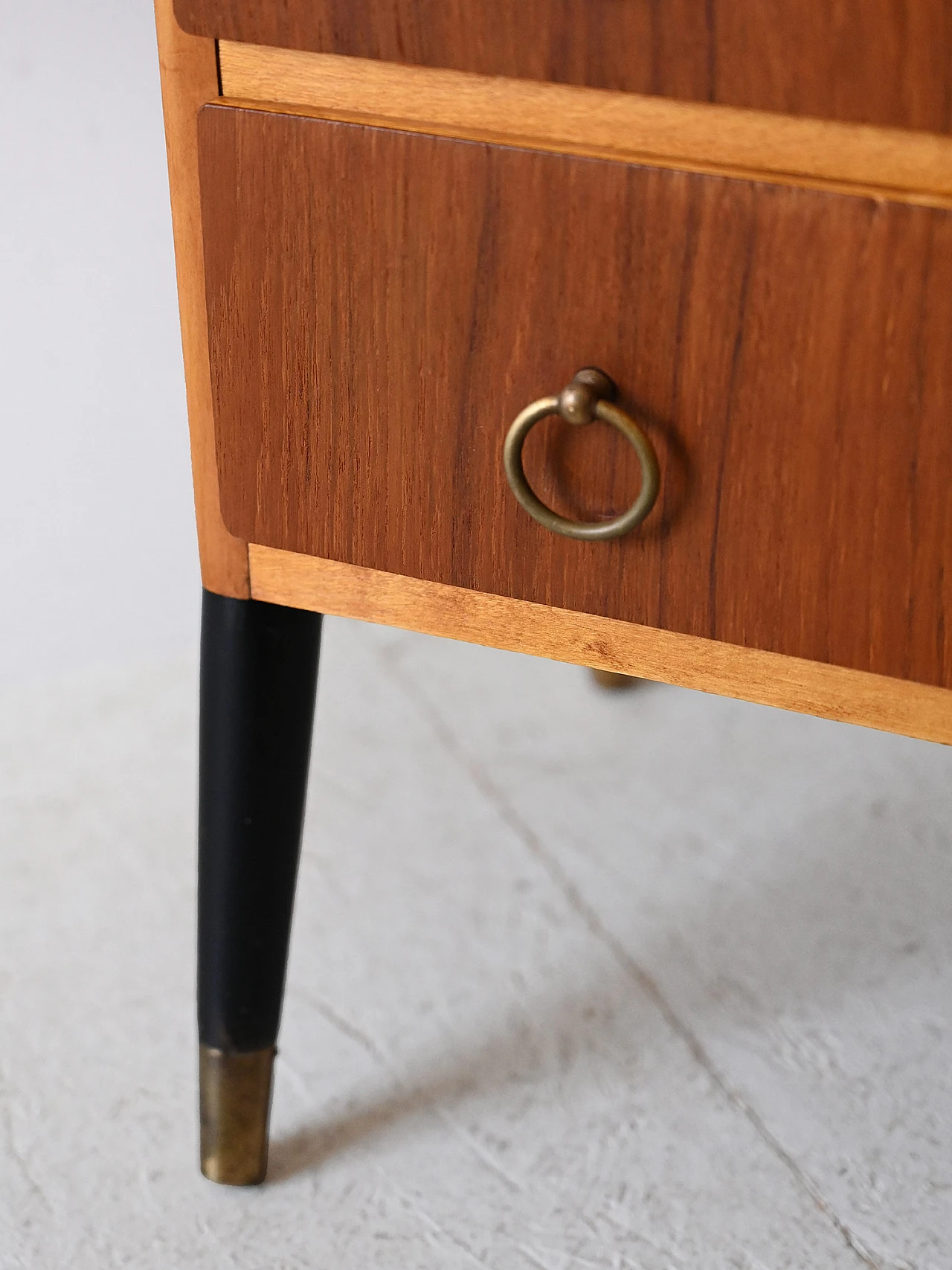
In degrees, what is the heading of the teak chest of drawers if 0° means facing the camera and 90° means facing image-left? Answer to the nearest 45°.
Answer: approximately 45°
